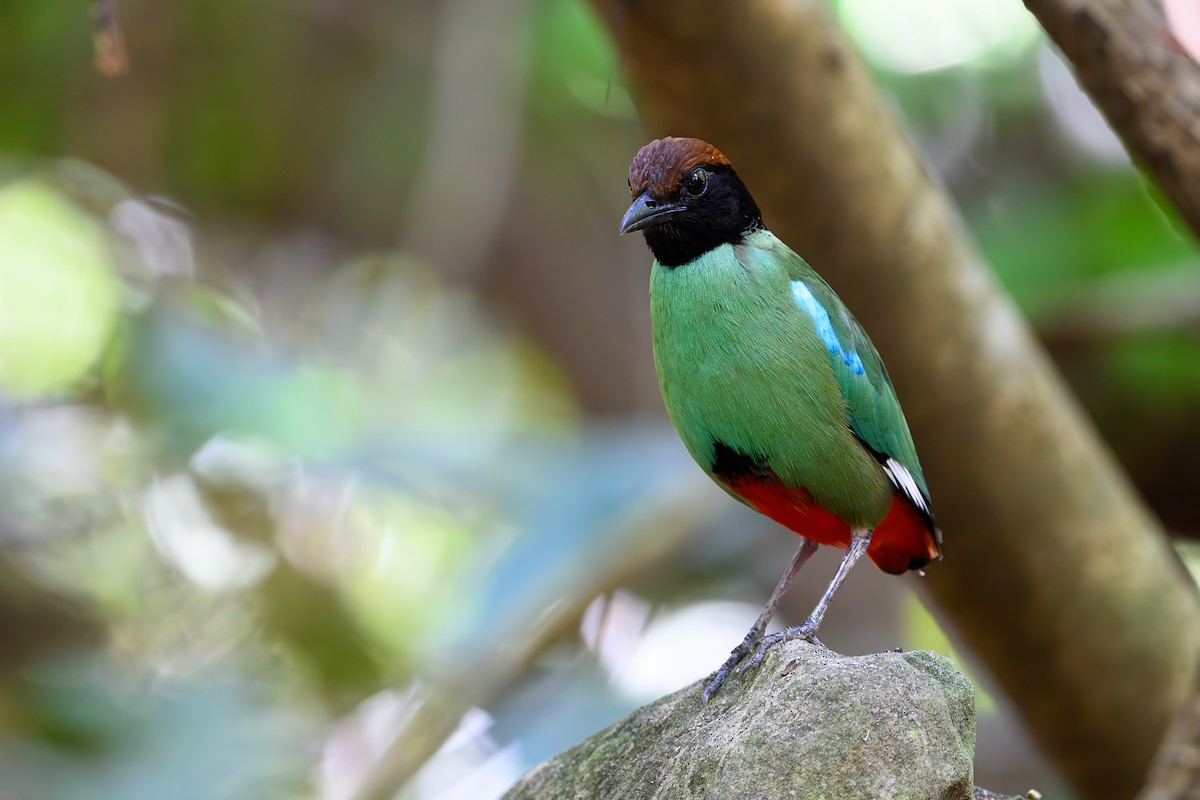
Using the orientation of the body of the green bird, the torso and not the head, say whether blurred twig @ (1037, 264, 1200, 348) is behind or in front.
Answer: behind

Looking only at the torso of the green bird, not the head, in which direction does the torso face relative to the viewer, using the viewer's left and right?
facing the viewer and to the left of the viewer

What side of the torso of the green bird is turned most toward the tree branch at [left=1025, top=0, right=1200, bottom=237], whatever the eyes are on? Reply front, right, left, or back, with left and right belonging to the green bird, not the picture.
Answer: back

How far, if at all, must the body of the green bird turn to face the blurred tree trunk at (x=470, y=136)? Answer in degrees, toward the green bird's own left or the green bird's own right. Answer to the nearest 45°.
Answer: approximately 135° to the green bird's own right
